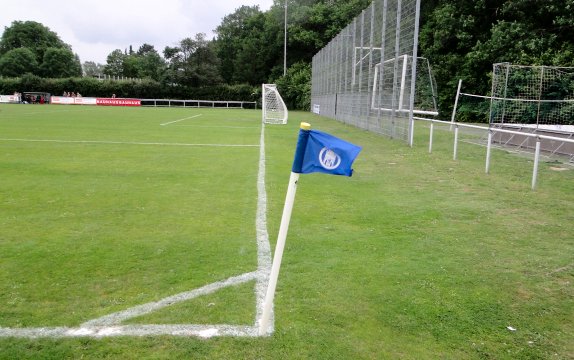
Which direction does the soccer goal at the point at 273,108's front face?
to the viewer's left

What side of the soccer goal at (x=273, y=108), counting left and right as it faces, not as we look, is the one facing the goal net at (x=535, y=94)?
left

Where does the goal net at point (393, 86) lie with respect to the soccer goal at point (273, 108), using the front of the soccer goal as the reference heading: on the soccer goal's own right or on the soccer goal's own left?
on the soccer goal's own left
